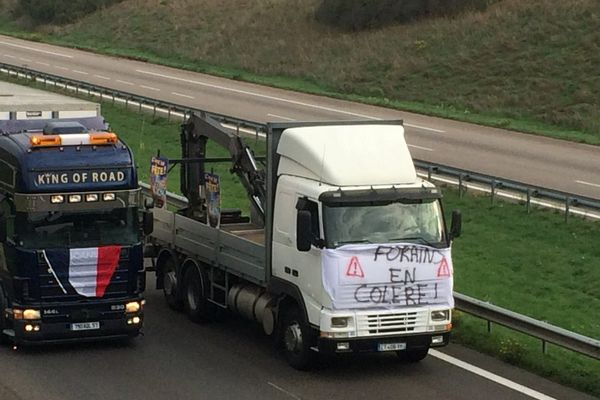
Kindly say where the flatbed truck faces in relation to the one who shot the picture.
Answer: facing the viewer and to the right of the viewer

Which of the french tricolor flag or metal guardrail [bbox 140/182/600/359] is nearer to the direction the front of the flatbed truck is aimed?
the metal guardrail

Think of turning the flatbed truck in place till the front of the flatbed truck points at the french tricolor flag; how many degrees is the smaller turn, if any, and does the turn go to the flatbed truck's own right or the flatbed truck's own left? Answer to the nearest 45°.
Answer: approximately 135° to the flatbed truck's own right
